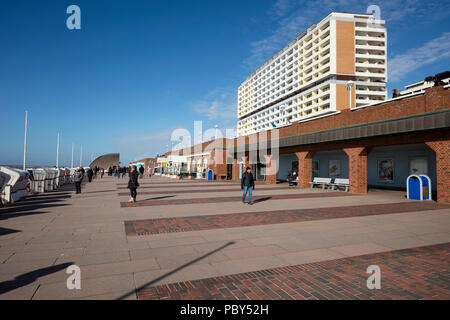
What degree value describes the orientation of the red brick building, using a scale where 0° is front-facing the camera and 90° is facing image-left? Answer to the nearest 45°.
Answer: approximately 45°

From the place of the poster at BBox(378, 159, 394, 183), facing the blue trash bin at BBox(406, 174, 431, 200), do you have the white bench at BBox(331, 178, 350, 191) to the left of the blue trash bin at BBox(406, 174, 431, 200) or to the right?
right
